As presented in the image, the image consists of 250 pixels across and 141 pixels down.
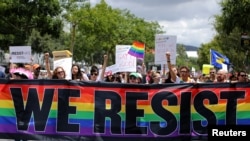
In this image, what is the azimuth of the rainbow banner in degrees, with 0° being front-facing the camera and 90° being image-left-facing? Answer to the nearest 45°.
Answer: approximately 0°

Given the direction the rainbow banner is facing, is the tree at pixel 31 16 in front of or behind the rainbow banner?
behind
